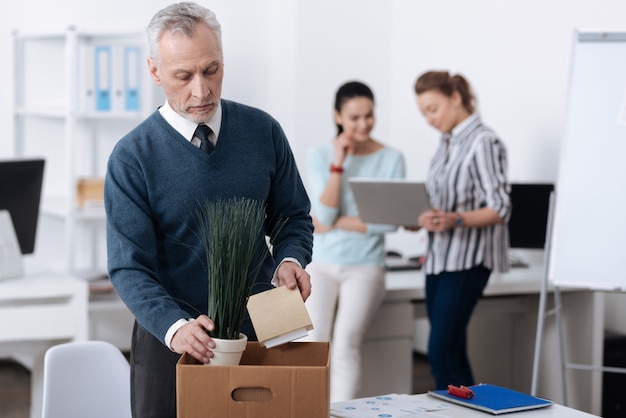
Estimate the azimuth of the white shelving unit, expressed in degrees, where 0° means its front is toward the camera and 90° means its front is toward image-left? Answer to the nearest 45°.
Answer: approximately 0°

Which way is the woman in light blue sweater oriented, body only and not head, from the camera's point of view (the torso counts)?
toward the camera

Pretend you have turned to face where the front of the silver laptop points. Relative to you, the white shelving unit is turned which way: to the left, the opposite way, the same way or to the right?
the opposite way

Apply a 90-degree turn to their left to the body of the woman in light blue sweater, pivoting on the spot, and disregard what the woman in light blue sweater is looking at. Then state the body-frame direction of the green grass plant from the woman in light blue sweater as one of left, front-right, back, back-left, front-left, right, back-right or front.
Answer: right

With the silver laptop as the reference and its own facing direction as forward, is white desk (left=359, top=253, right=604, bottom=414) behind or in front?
in front

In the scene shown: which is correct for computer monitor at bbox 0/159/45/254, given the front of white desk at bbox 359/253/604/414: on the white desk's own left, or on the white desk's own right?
on the white desk's own right

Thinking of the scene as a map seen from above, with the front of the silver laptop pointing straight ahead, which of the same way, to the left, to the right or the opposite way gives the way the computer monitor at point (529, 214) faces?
the opposite way

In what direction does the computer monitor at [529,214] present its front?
toward the camera

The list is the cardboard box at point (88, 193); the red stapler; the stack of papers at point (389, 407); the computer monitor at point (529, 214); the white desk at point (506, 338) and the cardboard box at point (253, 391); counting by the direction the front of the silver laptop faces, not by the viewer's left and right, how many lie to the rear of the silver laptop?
3

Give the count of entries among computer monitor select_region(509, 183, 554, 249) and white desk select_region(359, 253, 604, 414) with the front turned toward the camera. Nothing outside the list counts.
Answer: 2

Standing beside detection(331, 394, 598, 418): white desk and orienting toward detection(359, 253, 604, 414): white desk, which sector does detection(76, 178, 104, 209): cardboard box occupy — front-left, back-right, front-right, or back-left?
front-left

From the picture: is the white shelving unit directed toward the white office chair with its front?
yes

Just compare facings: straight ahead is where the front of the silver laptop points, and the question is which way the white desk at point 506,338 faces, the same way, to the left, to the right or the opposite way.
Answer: the opposite way

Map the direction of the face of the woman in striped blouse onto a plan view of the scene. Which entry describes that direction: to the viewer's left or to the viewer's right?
to the viewer's left

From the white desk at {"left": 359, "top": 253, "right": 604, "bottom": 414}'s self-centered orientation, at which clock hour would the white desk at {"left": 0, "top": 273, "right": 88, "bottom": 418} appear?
the white desk at {"left": 0, "top": 273, "right": 88, "bottom": 418} is roughly at 2 o'clock from the white desk at {"left": 359, "top": 253, "right": 604, "bottom": 414}.

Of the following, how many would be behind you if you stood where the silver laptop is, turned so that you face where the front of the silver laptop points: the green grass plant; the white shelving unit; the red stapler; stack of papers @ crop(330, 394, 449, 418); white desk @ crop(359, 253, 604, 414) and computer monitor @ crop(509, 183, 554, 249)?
3
